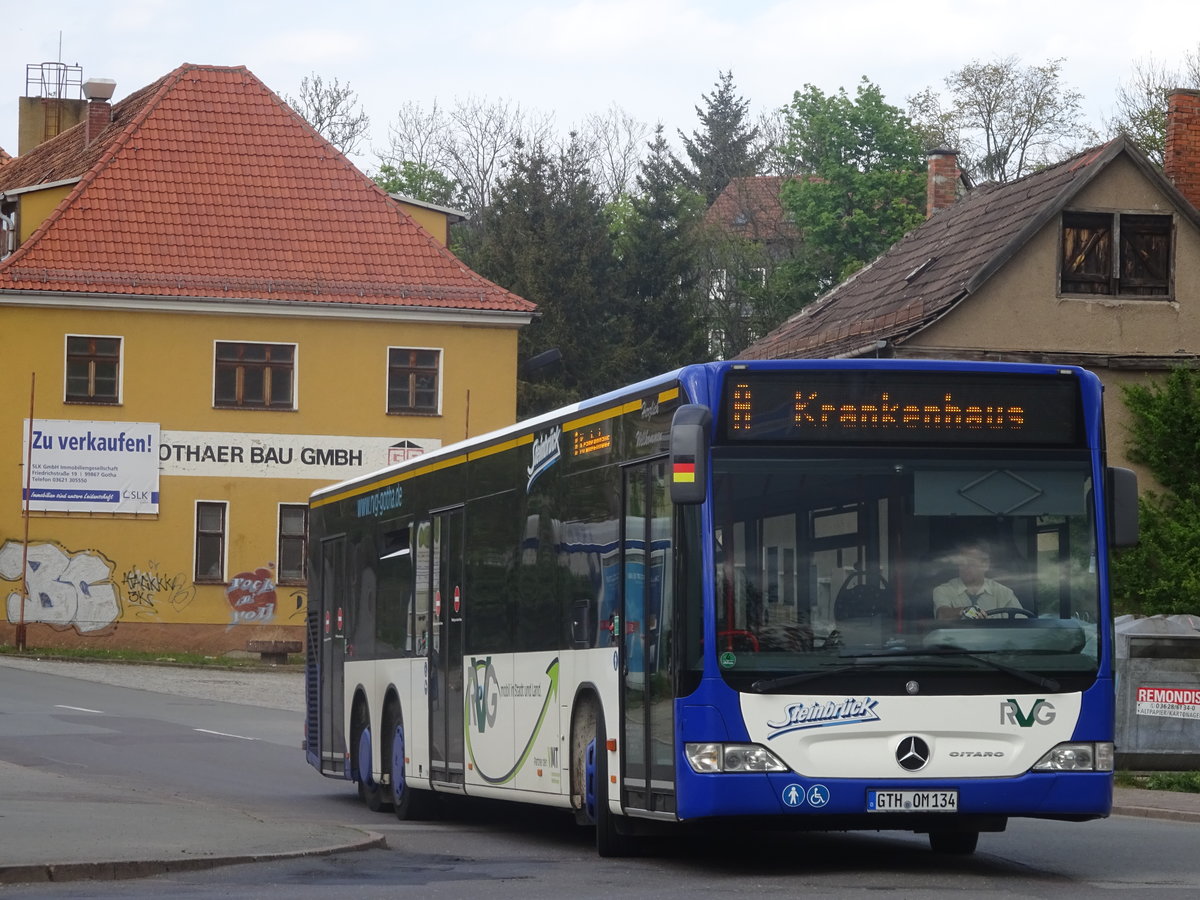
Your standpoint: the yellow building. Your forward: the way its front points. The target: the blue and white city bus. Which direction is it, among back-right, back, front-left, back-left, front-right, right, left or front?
front

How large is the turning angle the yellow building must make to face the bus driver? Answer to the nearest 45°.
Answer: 0° — it already faces them

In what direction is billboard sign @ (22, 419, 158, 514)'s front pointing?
toward the camera

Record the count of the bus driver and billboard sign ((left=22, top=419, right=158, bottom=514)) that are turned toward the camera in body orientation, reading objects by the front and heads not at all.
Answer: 2

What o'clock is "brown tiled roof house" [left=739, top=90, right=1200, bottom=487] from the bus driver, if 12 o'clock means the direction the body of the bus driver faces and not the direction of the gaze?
The brown tiled roof house is roughly at 6 o'clock from the bus driver.

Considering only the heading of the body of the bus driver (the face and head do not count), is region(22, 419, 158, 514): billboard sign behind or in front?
behind

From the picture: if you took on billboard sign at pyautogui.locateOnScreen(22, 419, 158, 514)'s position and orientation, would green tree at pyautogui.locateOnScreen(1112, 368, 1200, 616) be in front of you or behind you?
in front

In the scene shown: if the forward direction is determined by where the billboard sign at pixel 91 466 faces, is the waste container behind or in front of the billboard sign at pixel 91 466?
in front

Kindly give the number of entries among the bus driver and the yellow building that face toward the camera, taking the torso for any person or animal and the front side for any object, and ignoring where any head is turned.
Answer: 2

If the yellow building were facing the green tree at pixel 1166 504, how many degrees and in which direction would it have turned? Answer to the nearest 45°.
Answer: approximately 45° to its left
